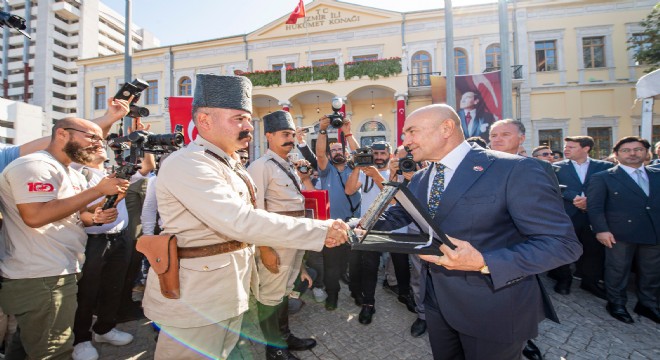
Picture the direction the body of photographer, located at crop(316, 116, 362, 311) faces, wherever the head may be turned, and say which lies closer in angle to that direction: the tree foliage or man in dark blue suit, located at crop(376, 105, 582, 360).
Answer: the man in dark blue suit

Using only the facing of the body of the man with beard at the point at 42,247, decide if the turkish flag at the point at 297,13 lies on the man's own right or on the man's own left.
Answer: on the man's own left

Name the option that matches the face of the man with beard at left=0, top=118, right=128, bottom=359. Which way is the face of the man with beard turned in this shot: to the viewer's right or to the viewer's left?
to the viewer's right

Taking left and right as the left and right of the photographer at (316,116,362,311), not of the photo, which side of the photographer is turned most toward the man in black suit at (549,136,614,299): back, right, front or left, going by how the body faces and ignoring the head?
left

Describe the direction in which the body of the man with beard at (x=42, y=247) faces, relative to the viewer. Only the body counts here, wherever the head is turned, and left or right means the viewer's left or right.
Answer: facing to the right of the viewer

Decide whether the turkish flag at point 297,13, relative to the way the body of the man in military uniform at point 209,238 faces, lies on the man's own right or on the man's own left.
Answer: on the man's own left

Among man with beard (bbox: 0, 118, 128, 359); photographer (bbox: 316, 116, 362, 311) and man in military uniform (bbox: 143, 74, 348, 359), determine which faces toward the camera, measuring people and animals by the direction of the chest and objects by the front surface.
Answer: the photographer

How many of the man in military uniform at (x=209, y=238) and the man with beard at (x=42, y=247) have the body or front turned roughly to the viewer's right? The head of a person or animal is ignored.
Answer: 2

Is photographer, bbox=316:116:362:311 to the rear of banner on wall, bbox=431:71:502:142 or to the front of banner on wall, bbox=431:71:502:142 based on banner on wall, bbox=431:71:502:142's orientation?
to the front

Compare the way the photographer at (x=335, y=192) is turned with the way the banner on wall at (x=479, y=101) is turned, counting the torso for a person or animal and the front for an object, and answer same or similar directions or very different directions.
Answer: same or similar directions

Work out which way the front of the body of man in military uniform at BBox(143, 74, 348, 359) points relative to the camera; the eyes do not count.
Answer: to the viewer's right

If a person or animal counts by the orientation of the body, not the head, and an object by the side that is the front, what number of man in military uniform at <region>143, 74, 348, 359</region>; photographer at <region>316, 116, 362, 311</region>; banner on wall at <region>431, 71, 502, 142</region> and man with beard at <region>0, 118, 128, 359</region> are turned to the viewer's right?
2

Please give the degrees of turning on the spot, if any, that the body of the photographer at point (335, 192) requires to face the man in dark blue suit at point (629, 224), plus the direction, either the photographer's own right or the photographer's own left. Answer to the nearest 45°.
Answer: approximately 90° to the photographer's own left

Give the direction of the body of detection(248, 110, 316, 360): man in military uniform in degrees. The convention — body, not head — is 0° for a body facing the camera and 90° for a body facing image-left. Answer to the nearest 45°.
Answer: approximately 315°

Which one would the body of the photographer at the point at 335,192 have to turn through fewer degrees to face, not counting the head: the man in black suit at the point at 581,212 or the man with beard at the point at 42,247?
the man with beard

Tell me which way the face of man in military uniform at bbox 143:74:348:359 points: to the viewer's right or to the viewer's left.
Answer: to the viewer's right

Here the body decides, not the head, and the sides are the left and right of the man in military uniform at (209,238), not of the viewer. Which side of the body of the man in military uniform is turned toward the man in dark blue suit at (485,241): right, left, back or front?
front

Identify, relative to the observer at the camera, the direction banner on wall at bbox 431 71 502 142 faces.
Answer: facing the viewer
